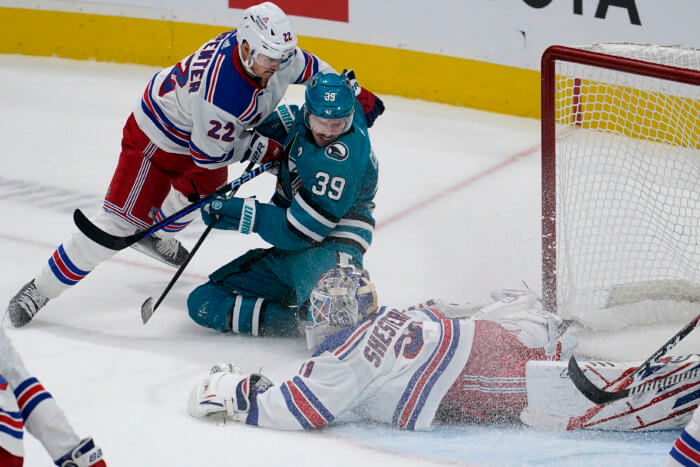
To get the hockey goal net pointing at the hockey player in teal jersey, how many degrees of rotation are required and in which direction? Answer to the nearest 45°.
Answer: approximately 45° to its right

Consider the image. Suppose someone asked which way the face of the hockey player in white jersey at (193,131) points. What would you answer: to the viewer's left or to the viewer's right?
to the viewer's right

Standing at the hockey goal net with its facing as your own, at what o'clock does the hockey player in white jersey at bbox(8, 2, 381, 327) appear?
The hockey player in white jersey is roughly at 1 o'clock from the hockey goal net.

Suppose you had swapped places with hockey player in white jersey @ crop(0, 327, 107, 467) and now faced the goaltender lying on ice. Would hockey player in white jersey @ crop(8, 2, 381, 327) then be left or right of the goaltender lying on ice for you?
left

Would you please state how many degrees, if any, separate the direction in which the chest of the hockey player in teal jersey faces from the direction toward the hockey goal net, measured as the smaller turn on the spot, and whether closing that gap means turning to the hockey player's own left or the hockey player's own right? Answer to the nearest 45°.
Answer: approximately 135° to the hockey player's own left

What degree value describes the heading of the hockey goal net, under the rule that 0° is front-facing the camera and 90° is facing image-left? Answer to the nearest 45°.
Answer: approximately 45°

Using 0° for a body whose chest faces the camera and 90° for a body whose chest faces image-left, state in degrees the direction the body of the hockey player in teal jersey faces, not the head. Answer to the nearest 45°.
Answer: approximately 45°

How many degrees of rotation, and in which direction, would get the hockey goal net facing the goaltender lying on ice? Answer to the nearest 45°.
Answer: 0° — it already faces them

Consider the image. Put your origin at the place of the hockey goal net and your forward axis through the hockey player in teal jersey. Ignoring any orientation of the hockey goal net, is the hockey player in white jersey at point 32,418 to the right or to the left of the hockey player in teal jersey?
left
